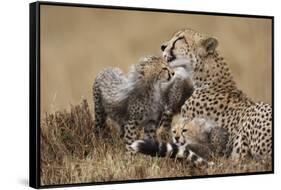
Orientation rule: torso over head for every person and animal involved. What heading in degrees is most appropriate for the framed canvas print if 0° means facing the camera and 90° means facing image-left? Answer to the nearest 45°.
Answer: approximately 315°
